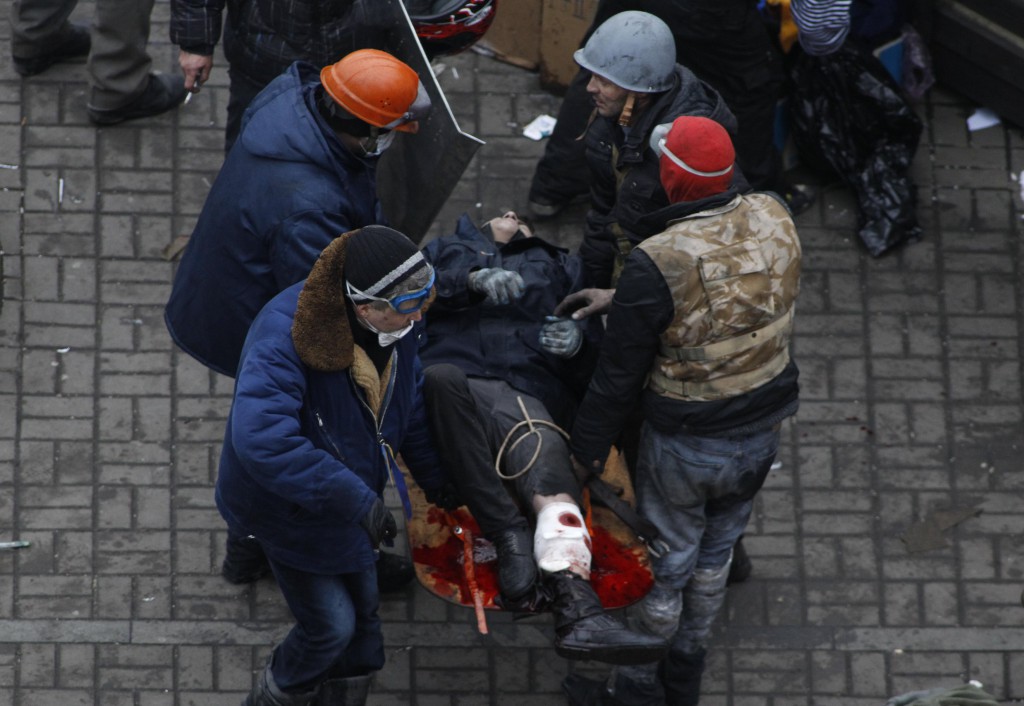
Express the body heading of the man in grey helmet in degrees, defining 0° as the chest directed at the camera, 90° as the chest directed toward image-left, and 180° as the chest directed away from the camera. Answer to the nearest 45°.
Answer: approximately 45°

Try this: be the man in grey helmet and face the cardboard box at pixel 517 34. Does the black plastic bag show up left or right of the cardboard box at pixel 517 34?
right

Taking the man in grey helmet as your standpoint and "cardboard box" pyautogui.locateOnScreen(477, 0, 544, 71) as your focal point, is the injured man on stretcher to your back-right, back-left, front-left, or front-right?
back-left

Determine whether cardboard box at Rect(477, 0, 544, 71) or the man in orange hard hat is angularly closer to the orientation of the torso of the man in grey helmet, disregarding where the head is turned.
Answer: the man in orange hard hat

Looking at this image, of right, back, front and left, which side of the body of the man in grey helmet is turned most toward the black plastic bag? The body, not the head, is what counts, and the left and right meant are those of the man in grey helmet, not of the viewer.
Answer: back

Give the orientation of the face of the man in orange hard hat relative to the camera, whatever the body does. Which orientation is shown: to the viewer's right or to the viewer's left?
to the viewer's right

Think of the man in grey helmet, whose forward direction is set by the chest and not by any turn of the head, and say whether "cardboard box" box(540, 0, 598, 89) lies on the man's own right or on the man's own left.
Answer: on the man's own right

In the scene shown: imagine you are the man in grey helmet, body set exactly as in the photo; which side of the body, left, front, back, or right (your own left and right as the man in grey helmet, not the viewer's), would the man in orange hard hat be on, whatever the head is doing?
front

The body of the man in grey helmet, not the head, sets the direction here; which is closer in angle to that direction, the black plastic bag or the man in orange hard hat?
the man in orange hard hat
